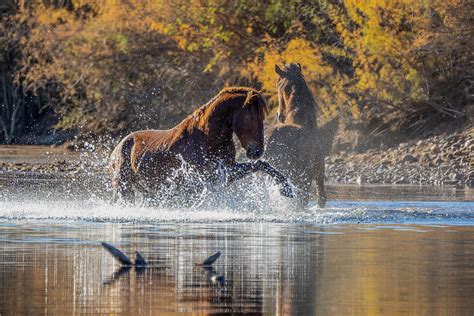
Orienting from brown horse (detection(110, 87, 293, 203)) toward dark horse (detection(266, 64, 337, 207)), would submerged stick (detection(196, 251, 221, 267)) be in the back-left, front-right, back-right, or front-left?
back-right

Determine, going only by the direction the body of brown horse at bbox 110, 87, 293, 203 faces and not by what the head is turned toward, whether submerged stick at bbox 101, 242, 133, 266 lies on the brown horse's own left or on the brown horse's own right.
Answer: on the brown horse's own right

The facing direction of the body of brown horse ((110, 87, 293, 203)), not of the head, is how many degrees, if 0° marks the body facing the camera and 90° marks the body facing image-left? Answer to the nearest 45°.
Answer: approximately 270°

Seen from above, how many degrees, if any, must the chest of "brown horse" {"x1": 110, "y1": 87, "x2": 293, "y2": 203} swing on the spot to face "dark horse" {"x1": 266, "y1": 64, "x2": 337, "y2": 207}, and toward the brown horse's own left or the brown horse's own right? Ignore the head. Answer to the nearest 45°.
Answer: approximately 45° to the brown horse's own left

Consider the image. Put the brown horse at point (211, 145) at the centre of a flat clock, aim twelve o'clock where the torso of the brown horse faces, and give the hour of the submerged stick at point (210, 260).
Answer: The submerged stick is roughly at 3 o'clock from the brown horse.

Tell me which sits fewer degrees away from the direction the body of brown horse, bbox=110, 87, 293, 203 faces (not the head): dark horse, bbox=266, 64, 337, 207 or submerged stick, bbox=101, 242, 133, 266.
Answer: the dark horse
